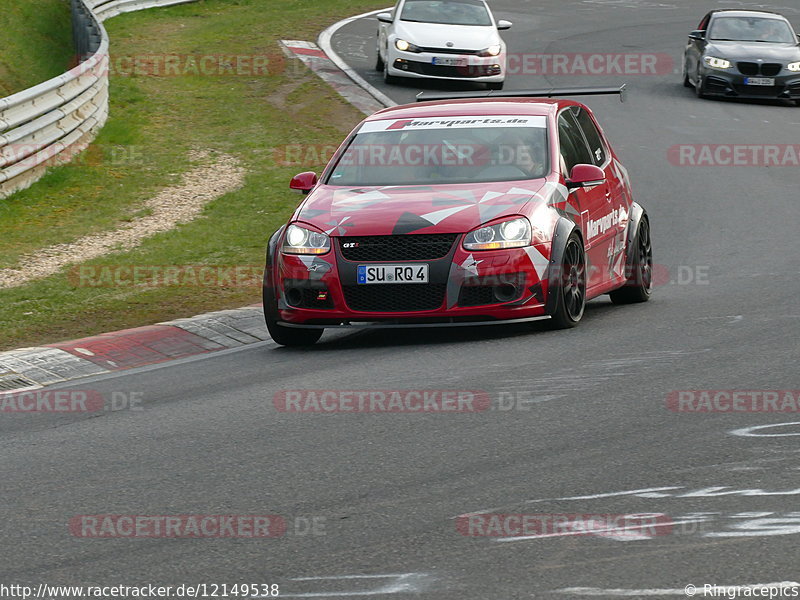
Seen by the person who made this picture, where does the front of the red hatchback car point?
facing the viewer and to the left of the viewer

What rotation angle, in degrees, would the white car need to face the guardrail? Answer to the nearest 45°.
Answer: approximately 45° to its right

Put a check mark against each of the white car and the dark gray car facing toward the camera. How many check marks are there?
2

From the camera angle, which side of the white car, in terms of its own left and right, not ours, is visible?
front

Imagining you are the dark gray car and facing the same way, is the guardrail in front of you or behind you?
in front

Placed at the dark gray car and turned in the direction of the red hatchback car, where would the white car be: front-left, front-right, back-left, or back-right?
front-right

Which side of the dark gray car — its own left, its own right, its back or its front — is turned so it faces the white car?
right

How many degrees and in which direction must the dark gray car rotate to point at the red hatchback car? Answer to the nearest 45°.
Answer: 0° — it already faces it

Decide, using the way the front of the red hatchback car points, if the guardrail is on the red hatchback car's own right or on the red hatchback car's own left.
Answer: on the red hatchback car's own right

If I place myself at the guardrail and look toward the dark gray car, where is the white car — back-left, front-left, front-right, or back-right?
front-left

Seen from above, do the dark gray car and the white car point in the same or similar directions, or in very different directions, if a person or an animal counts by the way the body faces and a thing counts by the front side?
same or similar directions

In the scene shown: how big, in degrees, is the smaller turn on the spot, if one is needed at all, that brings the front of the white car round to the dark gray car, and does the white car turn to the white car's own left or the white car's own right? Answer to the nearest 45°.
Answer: approximately 90° to the white car's own left

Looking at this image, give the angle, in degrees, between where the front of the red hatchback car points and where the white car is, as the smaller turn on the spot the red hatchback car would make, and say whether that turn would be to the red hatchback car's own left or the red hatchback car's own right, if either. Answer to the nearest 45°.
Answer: approximately 135° to the red hatchback car's own right
